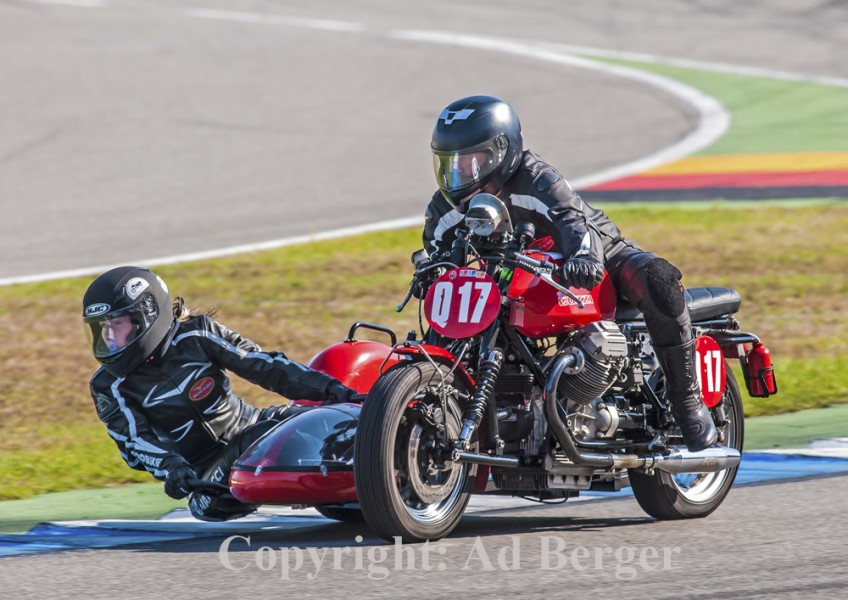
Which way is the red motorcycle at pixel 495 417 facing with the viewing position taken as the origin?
facing the viewer and to the left of the viewer

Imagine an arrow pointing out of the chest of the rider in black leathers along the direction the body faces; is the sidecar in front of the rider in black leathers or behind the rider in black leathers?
in front

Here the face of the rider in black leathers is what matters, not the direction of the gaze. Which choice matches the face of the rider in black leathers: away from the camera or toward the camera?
toward the camera

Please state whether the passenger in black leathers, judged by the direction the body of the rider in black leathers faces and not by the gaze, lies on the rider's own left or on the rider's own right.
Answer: on the rider's own right
